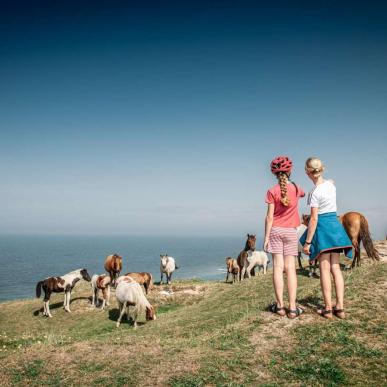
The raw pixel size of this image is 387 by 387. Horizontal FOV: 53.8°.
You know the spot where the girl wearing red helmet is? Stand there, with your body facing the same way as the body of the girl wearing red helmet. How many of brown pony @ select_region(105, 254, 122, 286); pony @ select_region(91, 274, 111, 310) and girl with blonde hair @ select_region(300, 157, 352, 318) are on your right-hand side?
1

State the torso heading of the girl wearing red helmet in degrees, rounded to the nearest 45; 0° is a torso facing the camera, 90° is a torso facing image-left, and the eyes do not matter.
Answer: approximately 180°

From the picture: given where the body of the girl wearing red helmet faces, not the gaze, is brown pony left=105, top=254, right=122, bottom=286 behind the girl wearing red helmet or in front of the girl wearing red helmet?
in front

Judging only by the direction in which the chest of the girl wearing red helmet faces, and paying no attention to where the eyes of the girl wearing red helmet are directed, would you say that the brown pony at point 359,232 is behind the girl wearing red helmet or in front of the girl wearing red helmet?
in front

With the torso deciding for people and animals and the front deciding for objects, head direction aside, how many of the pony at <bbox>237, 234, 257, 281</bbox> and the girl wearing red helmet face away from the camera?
1

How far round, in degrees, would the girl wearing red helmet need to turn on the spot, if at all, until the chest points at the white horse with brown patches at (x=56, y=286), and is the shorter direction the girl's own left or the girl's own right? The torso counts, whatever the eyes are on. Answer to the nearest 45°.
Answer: approximately 45° to the girl's own left

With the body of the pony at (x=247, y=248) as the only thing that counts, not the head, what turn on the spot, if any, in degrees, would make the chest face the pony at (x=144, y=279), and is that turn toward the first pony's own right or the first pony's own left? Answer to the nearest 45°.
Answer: approximately 90° to the first pony's own right

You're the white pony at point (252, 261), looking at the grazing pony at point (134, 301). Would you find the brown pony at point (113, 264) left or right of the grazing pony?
right

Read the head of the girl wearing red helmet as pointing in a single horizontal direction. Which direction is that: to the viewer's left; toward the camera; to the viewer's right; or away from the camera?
away from the camera

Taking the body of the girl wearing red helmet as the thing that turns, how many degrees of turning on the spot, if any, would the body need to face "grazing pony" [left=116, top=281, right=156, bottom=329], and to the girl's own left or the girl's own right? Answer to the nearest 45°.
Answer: approximately 45° to the girl's own left

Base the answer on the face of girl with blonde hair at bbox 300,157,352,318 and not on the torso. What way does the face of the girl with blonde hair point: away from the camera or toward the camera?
away from the camera
